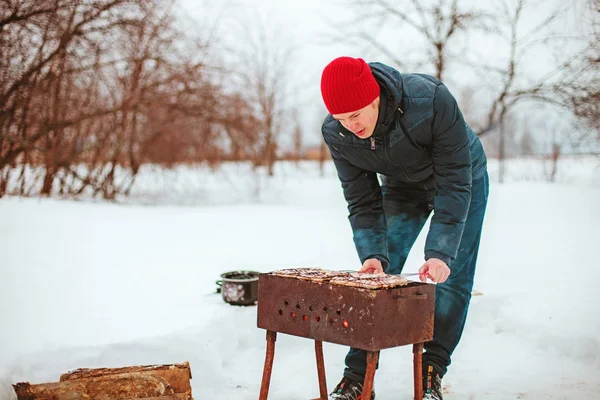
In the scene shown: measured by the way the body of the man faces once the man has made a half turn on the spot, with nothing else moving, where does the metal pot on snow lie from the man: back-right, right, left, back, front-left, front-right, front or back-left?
left

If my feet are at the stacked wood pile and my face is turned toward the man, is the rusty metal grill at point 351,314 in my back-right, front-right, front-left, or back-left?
front-right

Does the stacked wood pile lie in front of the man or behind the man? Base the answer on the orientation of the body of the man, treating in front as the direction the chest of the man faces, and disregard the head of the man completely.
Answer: in front

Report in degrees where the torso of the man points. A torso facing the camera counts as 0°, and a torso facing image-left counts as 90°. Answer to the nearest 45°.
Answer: approximately 45°

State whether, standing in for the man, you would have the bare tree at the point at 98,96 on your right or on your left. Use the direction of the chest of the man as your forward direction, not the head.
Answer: on your right

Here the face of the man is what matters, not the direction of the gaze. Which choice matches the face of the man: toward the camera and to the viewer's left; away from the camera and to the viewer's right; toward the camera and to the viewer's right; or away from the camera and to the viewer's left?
toward the camera and to the viewer's left
